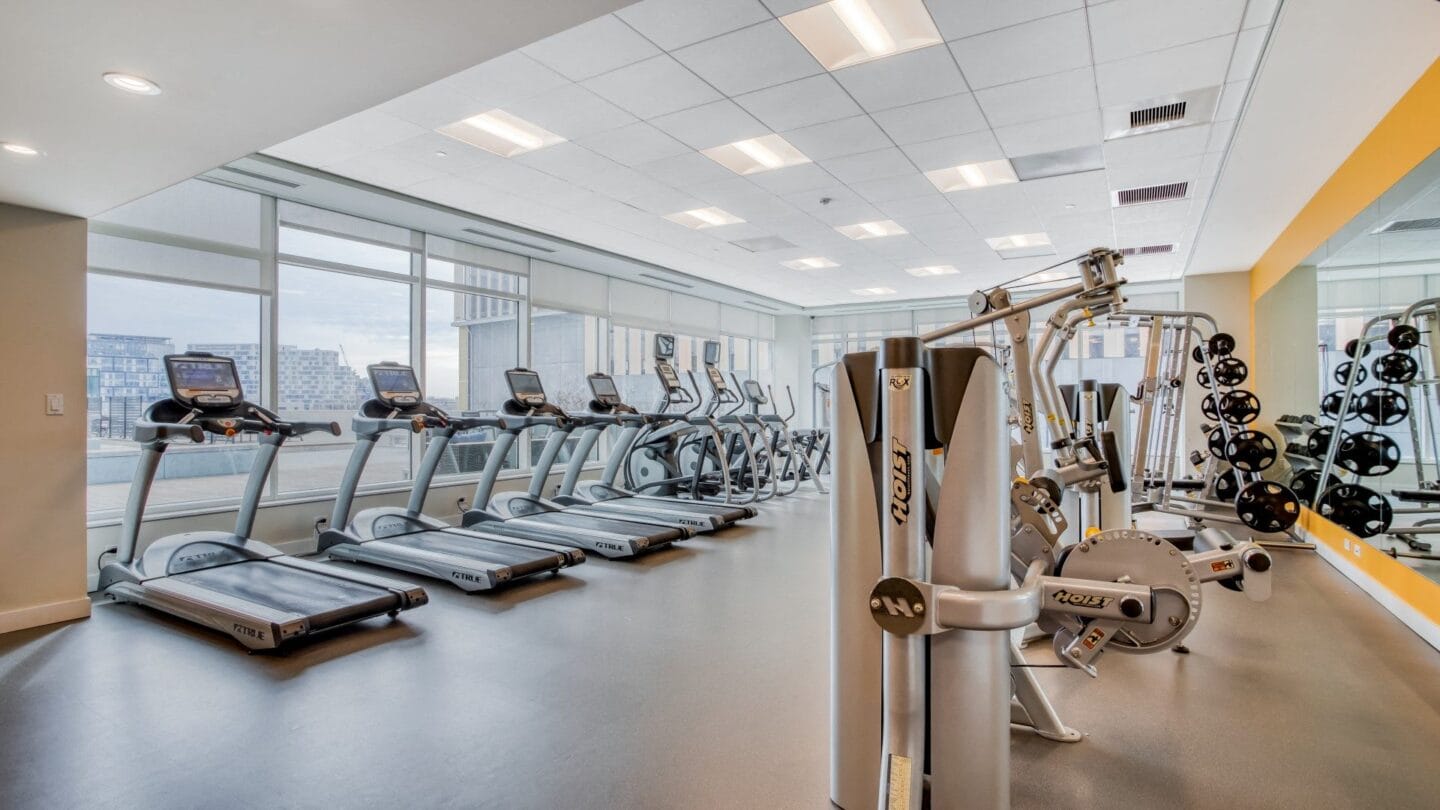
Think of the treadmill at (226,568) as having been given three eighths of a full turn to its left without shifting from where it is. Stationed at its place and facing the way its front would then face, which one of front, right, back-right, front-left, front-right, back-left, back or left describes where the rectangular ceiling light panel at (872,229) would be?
left

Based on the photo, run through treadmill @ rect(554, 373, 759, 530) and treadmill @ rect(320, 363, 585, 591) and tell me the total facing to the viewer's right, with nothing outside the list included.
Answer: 0

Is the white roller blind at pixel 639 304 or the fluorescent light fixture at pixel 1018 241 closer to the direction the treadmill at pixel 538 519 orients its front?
the white roller blind

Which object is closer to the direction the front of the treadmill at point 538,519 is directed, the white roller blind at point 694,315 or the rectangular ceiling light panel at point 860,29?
the white roller blind

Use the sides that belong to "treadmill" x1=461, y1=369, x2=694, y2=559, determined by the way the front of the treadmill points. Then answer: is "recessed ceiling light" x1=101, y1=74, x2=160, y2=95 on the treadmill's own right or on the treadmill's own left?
on the treadmill's own left

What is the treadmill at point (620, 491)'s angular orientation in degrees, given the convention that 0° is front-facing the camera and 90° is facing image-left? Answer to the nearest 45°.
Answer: approximately 135°

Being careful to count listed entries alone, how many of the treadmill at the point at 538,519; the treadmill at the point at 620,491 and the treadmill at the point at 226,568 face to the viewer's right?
0

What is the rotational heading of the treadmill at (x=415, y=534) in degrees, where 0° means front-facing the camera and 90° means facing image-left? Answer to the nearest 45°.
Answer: approximately 135°

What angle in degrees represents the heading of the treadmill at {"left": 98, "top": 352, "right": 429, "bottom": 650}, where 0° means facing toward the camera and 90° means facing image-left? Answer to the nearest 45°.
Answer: approximately 135°

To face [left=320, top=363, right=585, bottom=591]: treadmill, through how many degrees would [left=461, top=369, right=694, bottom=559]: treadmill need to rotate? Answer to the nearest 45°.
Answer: approximately 90° to its left

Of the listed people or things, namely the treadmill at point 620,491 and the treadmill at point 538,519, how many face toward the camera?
0

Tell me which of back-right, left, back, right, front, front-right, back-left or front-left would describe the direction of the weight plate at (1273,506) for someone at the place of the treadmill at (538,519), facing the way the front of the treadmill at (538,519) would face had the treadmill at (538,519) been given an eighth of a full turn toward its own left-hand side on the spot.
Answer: back-left

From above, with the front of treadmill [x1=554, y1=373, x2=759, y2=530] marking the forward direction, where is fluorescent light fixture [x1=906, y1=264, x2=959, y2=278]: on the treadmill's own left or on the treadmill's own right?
on the treadmill's own right

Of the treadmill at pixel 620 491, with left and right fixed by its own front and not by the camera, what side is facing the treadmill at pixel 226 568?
left

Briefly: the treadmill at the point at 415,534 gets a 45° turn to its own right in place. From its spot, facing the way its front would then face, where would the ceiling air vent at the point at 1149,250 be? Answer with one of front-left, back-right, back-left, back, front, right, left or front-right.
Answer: right

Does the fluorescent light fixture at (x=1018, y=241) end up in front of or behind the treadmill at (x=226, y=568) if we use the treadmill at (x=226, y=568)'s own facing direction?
behind

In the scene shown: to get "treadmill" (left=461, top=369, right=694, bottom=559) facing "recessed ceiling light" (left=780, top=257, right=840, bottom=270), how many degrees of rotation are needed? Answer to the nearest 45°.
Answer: approximately 90° to its right

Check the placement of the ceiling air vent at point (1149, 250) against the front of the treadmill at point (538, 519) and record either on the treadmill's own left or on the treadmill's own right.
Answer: on the treadmill's own right
